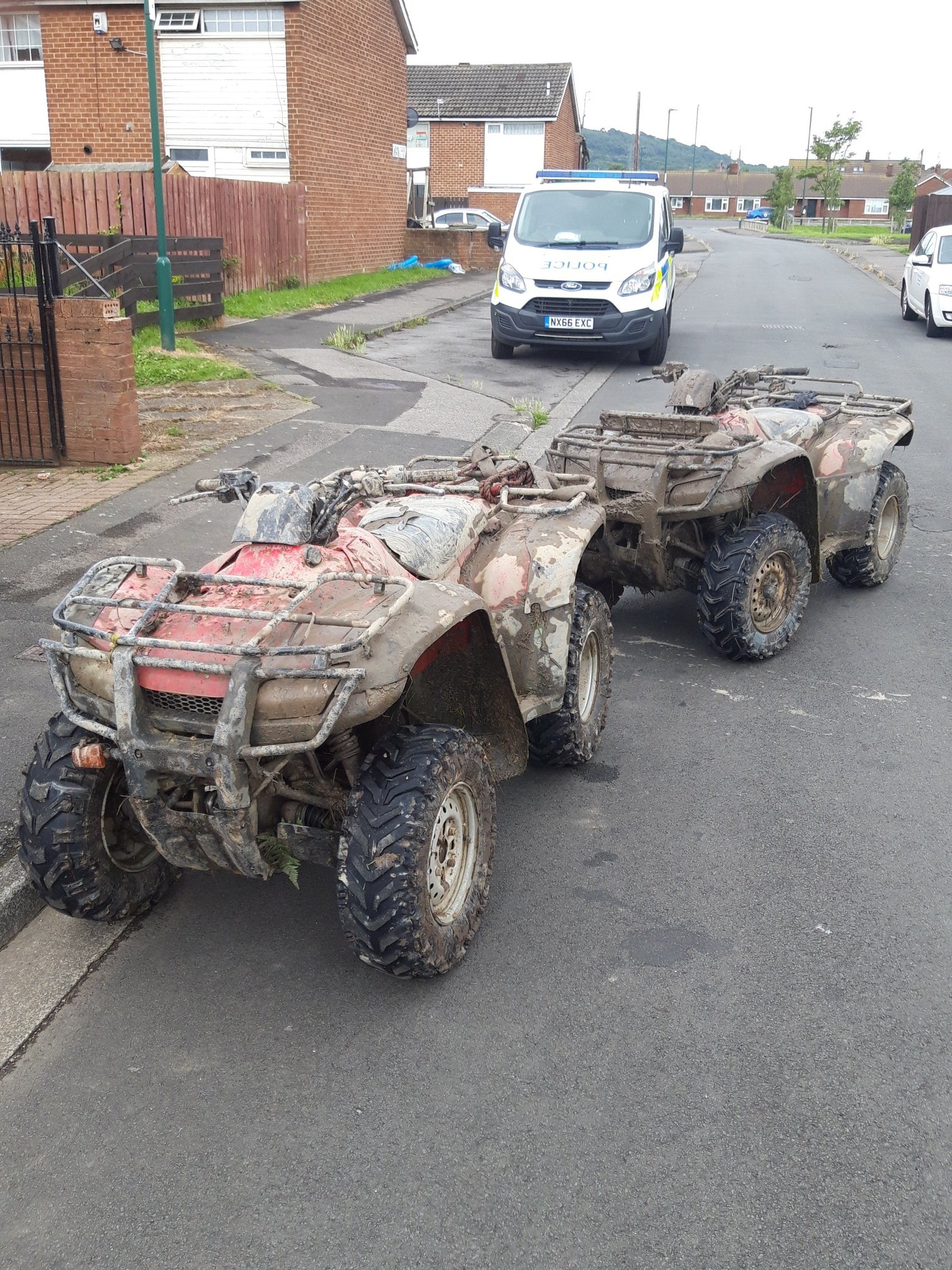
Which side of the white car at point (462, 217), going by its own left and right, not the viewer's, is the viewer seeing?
right

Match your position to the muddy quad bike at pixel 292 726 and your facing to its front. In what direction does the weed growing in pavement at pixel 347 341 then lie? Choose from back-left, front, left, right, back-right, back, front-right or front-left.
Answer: back-right

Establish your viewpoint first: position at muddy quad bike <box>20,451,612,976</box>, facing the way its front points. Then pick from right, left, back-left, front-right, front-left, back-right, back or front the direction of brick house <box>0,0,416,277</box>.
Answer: back-right

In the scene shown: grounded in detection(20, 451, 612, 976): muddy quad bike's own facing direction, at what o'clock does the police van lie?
The police van is roughly at 5 o'clock from the muddy quad bike.

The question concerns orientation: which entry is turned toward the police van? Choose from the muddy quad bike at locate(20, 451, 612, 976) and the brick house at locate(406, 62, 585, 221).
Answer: the brick house

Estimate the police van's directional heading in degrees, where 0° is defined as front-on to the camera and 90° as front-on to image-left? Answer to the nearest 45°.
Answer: approximately 0°

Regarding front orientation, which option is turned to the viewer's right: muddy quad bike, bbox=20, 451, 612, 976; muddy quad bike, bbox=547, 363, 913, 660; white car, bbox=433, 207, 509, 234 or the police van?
the white car

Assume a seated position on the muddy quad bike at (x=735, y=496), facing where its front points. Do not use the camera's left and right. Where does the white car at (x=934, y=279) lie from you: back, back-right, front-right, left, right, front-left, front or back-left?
back-right

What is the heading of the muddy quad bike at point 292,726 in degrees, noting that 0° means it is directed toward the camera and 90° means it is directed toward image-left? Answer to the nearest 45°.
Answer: approximately 45°
